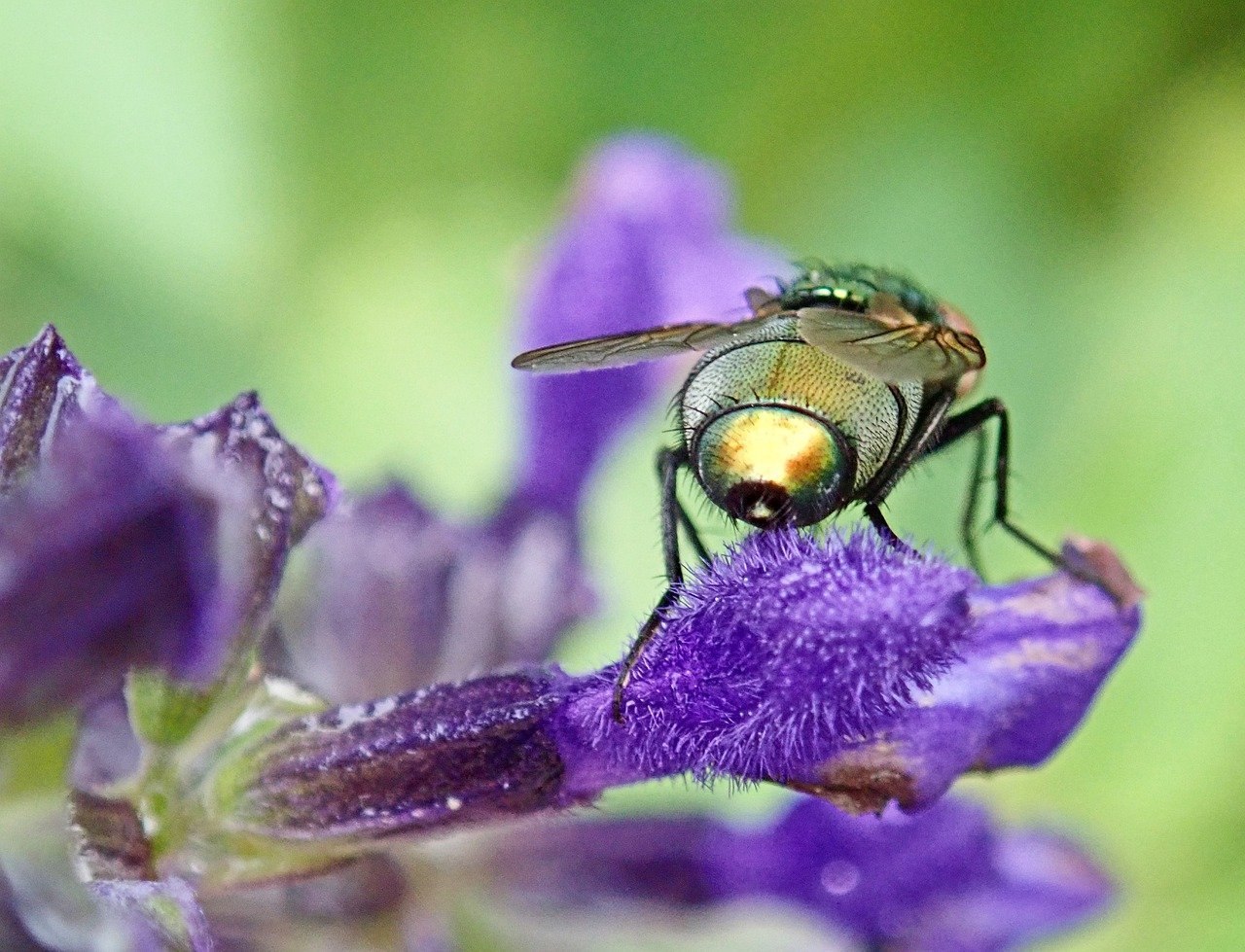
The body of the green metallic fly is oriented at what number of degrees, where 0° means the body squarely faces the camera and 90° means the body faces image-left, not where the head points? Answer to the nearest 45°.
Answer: approximately 225°

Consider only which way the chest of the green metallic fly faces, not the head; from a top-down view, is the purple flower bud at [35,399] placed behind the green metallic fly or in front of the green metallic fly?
behind

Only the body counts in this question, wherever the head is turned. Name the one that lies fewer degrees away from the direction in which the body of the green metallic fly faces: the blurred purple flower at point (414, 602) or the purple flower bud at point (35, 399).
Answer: the blurred purple flower

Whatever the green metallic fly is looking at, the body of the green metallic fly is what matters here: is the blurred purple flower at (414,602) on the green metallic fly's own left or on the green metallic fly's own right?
on the green metallic fly's own left
